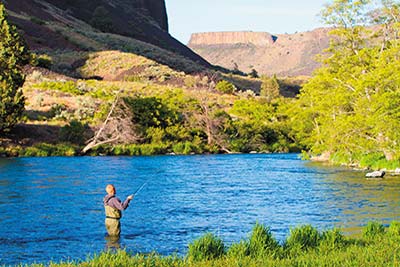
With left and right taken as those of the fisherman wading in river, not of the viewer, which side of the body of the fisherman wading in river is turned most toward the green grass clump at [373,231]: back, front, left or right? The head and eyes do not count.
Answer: right

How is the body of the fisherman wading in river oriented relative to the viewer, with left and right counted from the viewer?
facing away from the viewer and to the right of the viewer

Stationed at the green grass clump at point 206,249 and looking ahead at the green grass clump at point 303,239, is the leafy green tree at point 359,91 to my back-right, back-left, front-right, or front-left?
front-left

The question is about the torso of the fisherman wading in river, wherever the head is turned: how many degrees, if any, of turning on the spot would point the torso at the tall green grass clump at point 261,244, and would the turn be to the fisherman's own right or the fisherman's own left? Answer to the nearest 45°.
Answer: approximately 90° to the fisherman's own right

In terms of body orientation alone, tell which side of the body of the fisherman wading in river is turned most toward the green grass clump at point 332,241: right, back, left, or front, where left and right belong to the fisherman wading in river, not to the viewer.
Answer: right

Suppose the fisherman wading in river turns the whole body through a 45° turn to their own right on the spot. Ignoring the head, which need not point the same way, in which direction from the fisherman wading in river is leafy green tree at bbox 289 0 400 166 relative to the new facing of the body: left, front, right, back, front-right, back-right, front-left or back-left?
front-left

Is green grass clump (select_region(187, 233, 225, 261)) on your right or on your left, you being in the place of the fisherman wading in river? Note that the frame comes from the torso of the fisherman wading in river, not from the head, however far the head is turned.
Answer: on your right

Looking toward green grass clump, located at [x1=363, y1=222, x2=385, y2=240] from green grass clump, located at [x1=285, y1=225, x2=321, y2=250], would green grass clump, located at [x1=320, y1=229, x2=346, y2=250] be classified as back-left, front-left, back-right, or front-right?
front-right
